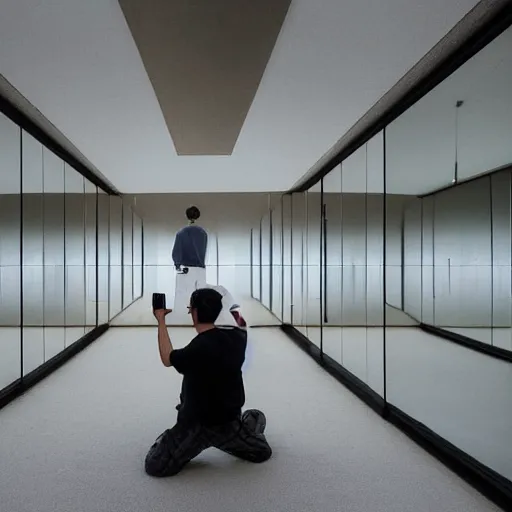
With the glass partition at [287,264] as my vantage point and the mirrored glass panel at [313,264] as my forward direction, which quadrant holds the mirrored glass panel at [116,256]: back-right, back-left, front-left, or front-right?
back-right

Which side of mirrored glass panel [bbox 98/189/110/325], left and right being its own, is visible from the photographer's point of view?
right

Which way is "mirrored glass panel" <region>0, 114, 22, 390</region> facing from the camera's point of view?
to the viewer's right

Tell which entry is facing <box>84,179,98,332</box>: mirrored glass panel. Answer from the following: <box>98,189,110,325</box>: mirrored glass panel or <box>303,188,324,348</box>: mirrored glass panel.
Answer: <box>303,188,324,348</box>: mirrored glass panel

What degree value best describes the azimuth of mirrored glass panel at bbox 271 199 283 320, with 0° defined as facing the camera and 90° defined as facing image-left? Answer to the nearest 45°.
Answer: approximately 90°

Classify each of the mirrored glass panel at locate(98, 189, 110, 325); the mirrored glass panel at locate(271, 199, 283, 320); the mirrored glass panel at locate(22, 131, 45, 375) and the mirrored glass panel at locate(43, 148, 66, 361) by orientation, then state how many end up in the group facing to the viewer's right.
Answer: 3

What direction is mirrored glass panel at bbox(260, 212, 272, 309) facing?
to the viewer's left

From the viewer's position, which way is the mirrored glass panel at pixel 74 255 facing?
facing to the right of the viewer

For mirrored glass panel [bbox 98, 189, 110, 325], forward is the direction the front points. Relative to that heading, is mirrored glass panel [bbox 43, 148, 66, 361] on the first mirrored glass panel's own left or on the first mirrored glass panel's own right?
on the first mirrored glass panel's own right

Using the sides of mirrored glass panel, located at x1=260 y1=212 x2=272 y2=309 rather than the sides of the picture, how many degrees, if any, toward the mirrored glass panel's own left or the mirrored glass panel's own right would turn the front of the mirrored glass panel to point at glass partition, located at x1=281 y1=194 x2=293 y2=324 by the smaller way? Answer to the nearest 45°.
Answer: approximately 135° to the mirrored glass panel's own left

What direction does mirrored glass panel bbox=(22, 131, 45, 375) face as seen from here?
to the viewer's right

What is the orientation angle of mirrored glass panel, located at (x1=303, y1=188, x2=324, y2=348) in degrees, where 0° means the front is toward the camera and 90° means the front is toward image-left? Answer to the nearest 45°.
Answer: approximately 90°

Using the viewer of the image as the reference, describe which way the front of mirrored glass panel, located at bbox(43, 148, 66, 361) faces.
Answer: facing to the right of the viewer
